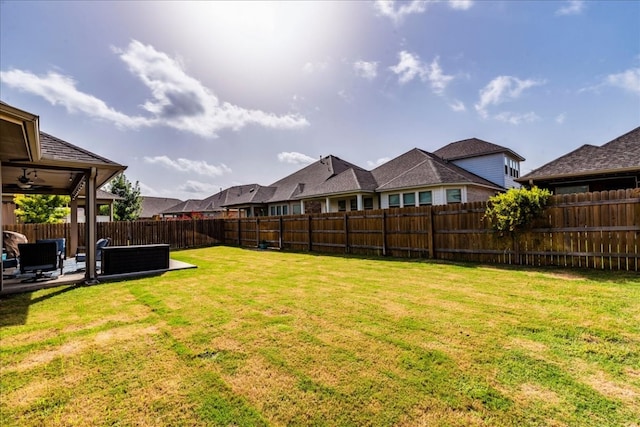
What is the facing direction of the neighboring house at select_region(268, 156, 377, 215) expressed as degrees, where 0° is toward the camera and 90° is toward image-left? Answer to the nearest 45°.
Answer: approximately 225°

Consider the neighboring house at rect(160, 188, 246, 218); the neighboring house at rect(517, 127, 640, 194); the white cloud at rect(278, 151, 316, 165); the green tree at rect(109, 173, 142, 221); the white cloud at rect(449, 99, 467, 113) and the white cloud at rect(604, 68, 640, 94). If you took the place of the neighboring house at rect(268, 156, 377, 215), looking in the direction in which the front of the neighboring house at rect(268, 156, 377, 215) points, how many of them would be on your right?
3

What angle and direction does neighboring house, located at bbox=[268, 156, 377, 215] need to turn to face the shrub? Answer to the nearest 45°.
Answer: approximately 135° to its right

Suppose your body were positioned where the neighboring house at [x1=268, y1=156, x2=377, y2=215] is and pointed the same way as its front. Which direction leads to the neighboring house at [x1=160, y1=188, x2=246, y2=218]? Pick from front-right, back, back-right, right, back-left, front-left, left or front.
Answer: left

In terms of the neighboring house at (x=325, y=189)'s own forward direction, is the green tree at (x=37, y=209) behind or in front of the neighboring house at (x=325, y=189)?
behind

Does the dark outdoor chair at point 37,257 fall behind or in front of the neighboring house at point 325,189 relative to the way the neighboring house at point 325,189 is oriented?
behind

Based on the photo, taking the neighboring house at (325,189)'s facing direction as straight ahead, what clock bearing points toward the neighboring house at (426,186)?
the neighboring house at (426,186) is roughly at 3 o'clock from the neighboring house at (325,189).

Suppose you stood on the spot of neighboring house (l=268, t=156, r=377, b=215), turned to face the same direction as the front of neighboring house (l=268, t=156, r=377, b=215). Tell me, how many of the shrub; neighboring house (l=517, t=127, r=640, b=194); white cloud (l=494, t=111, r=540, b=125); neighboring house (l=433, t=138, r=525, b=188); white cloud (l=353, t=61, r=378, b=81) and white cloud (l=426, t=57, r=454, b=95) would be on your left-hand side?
0

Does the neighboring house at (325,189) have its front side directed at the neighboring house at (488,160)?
no

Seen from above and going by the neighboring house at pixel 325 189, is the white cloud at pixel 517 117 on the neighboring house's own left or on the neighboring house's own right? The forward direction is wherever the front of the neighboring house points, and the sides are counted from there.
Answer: on the neighboring house's own right

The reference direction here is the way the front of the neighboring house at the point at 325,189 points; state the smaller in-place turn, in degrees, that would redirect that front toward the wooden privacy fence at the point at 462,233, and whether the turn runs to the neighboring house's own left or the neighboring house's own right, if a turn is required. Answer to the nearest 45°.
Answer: approximately 135° to the neighboring house's own right

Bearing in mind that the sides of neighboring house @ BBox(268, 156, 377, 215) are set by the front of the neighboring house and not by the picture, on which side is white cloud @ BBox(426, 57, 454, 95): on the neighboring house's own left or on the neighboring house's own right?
on the neighboring house's own right

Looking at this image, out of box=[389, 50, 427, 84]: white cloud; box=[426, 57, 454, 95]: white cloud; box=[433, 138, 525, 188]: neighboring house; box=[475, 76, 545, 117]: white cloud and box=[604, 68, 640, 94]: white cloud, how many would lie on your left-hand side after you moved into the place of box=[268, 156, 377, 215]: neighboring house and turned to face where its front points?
0

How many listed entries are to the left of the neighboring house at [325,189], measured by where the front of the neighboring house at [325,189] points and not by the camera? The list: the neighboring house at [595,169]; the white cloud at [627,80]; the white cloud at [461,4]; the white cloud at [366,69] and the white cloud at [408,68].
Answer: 0
